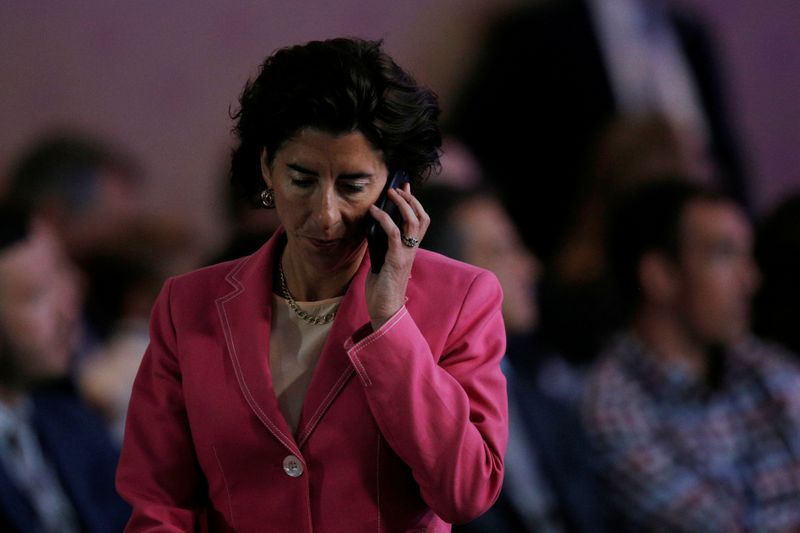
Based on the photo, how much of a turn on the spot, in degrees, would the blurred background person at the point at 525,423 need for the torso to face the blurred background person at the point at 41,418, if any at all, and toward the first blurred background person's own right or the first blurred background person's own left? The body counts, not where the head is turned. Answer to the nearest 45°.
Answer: approximately 135° to the first blurred background person's own right

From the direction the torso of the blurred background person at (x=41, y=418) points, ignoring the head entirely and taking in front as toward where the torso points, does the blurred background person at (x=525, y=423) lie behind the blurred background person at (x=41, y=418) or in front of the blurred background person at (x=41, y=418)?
in front

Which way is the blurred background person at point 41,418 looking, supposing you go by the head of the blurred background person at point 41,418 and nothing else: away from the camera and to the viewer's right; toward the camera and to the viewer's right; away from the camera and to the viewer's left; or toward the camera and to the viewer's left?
toward the camera and to the viewer's right

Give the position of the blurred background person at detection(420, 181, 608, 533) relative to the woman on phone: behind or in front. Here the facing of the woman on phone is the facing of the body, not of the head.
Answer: behind

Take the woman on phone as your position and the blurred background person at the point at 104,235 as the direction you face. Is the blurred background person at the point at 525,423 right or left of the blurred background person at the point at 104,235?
right

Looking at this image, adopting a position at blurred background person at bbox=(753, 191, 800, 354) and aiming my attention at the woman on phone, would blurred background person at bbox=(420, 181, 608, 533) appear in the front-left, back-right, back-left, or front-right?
front-right

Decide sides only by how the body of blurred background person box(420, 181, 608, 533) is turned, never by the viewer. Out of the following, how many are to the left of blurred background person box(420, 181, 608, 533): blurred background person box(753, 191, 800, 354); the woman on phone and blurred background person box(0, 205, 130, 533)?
1

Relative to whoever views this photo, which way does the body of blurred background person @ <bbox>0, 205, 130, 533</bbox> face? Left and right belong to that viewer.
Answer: facing the viewer and to the right of the viewer

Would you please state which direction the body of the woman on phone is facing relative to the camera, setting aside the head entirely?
toward the camera

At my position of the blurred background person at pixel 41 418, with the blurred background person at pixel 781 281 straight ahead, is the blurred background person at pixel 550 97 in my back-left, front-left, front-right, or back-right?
front-left
